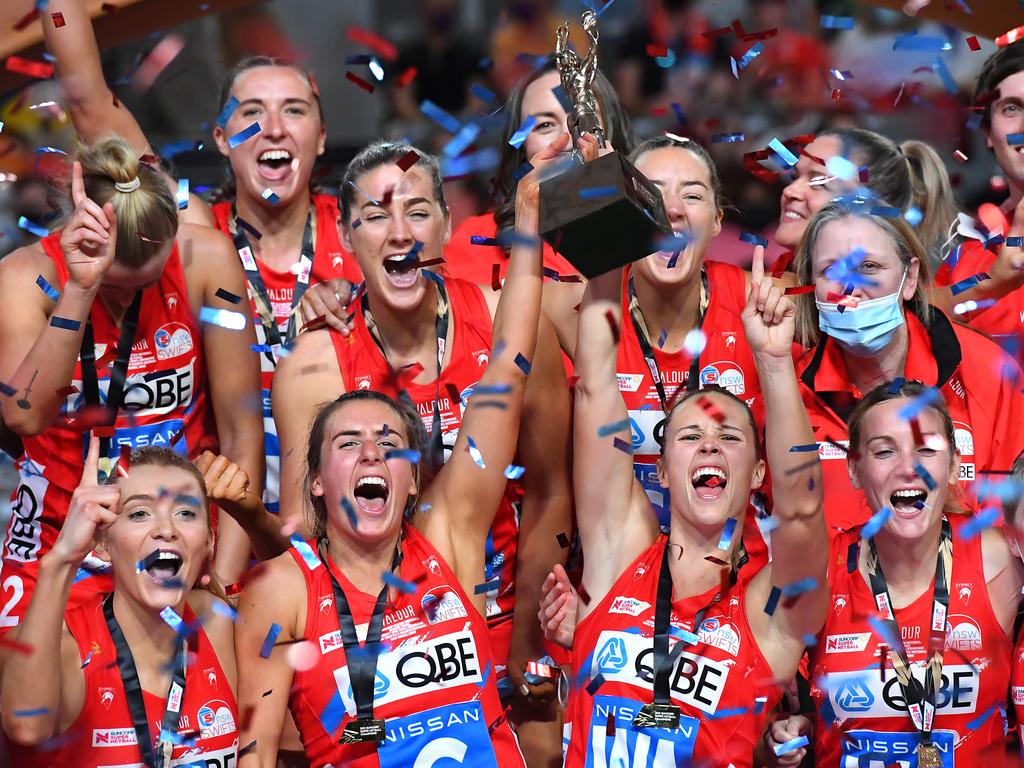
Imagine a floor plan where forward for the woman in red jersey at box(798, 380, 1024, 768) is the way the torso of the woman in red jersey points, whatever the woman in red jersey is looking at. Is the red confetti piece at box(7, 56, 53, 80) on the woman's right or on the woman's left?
on the woman's right

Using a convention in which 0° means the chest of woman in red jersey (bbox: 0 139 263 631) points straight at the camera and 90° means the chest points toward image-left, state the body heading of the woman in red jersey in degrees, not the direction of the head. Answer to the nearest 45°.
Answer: approximately 0°

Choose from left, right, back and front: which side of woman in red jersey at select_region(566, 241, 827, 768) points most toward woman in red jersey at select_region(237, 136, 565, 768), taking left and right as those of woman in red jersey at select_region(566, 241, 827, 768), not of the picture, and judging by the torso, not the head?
right

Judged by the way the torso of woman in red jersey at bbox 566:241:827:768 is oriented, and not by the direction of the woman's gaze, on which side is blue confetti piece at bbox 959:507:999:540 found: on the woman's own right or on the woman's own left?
on the woman's own left

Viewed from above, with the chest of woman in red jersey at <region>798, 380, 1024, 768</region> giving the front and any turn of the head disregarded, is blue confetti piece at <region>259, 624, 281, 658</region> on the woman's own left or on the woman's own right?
on the woman's own right
